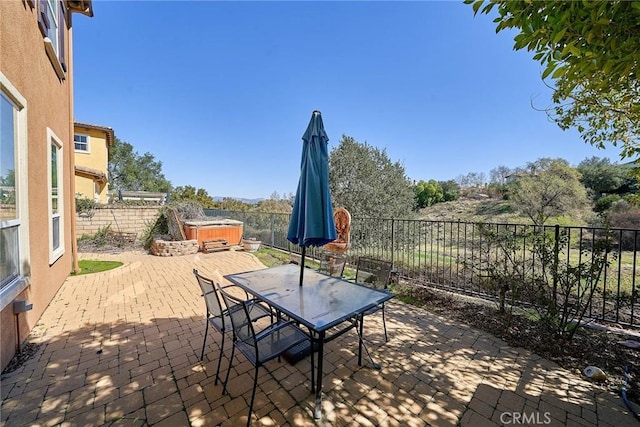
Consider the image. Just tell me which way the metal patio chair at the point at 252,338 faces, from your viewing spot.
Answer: facing away from the viewer and to the right of the viewer

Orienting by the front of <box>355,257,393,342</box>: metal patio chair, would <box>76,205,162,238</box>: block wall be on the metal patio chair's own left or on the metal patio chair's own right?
on the metal patio chair's own right

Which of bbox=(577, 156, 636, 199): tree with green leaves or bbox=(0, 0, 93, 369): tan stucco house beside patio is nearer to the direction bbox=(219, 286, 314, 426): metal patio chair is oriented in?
the tree with green leaves

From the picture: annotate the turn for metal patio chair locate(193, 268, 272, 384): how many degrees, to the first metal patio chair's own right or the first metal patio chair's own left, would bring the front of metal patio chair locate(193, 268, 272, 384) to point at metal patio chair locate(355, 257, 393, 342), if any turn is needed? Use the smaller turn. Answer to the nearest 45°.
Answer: approximately 45° to the first metal patio chair's own right

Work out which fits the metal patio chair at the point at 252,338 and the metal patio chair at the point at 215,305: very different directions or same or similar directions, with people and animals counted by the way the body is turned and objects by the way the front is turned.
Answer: same or similar directions

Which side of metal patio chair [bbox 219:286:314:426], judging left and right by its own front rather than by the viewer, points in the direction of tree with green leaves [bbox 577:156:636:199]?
front

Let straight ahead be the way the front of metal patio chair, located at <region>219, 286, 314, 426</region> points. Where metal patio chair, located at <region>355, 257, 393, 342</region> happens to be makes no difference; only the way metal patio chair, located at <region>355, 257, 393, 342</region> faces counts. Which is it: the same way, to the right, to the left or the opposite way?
the opposite way

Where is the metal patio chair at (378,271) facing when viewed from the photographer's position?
facing the viewer and to the left of the viewer

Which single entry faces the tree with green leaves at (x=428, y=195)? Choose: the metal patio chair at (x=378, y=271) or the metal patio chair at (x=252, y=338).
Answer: the metal patio chair at (x=252, y=338)

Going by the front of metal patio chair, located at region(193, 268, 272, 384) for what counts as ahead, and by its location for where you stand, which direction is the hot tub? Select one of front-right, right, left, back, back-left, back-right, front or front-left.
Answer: front-left

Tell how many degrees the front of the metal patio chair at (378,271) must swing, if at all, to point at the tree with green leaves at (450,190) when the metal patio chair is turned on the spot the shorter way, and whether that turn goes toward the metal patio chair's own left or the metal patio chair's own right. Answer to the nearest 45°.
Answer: approximately 135° to the metal patio chair's own right

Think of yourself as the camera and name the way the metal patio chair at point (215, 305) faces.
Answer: facing away from the viewer and to the right of the viewer

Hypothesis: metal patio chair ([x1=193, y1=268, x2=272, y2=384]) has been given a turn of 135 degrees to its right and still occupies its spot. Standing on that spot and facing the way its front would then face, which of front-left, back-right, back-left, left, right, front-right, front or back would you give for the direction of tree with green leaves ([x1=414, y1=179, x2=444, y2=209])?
back-left

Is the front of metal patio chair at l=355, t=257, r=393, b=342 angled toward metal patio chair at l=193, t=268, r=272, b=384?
yes
